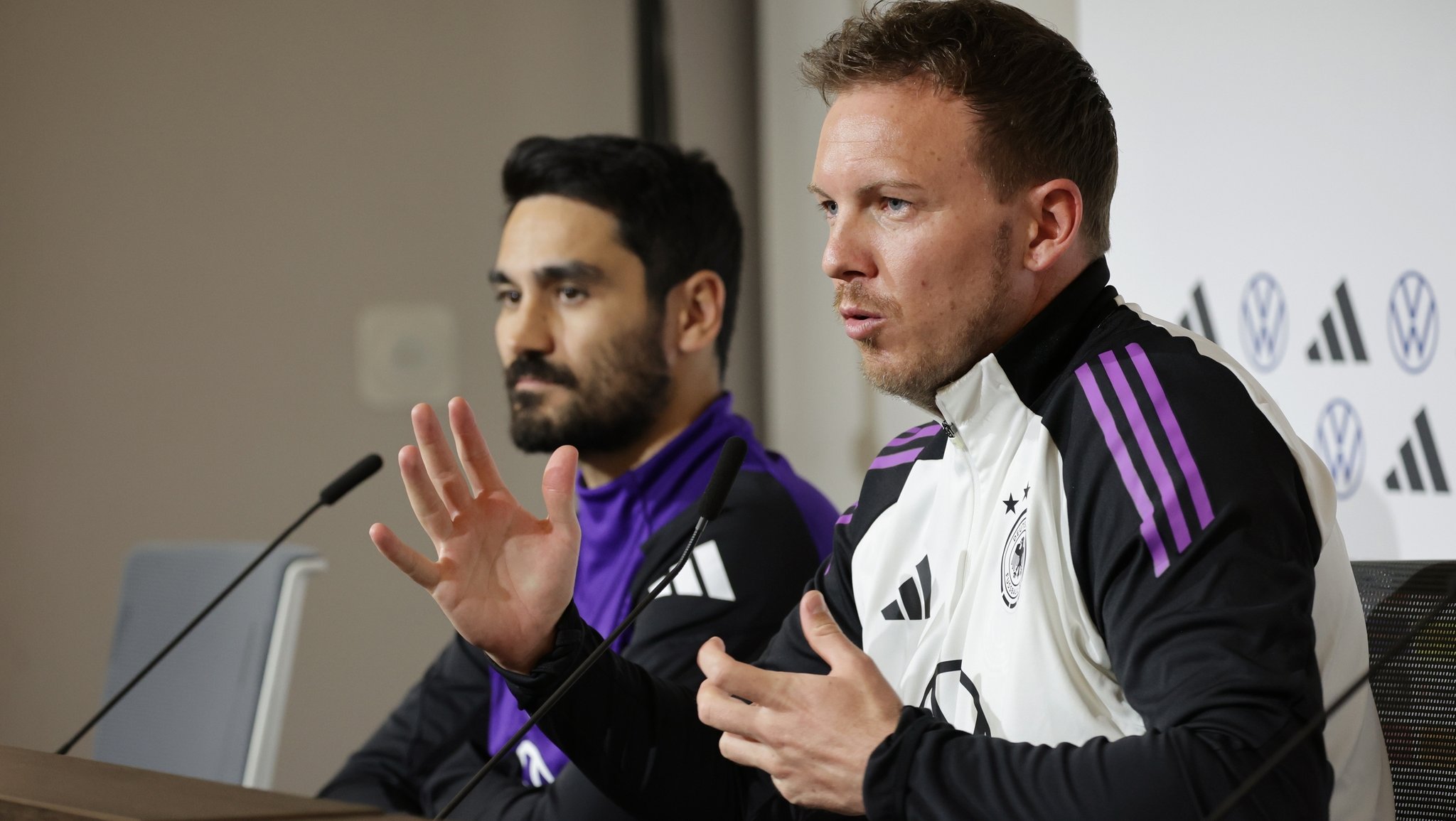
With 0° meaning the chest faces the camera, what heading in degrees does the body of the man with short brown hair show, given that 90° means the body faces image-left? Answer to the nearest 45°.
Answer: approximately 45°

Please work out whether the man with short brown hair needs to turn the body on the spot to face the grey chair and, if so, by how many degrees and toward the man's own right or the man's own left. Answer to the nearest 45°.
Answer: approximately 90° to the man's own right

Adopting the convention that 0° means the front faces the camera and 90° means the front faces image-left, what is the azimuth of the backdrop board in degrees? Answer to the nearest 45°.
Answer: approximately 45°

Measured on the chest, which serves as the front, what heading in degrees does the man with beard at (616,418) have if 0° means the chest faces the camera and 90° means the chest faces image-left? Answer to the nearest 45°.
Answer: approximately 45°

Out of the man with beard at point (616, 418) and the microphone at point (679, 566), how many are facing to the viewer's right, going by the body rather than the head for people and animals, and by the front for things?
1

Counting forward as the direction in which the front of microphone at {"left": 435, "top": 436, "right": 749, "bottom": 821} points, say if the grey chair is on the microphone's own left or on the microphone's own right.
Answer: on the microphone's own left

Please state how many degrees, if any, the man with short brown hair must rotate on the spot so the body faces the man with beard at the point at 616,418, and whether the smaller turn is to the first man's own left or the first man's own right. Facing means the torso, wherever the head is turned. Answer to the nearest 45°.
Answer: approximately 90° to the first man's own right

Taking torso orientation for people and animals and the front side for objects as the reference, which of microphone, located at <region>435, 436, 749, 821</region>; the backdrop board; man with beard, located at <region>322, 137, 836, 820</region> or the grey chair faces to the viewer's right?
the microphone

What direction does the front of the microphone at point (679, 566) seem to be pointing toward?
to the viewer's right

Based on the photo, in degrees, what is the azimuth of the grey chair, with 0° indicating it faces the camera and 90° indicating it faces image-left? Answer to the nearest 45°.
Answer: approximately 45°

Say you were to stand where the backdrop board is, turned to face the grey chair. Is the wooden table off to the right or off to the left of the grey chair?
left

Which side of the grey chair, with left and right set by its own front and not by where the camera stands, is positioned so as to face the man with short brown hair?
left

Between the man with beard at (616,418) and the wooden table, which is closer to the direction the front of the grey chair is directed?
the wooden table
